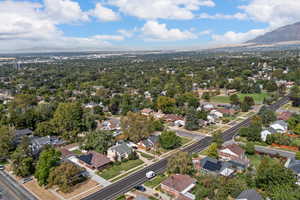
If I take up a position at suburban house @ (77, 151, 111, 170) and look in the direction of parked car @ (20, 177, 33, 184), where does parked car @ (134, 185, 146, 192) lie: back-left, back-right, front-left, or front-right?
back-left
